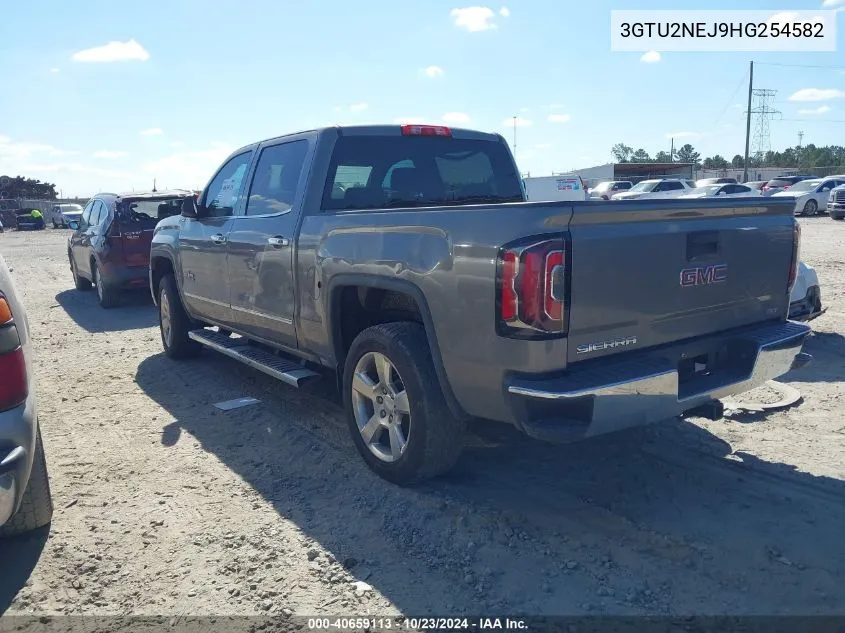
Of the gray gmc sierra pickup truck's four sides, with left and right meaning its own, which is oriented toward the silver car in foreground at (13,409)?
left

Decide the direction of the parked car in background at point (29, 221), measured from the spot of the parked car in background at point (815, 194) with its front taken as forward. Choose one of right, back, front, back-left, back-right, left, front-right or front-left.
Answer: front-right

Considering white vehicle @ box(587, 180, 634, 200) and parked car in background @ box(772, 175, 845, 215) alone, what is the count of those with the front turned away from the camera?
0

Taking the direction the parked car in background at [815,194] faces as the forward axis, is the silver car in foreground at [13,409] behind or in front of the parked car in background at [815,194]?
in front

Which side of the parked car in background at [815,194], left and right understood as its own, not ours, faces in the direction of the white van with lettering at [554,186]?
front

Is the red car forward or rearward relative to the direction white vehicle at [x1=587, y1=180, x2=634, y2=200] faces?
forward

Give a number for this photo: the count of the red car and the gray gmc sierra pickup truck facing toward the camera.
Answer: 0

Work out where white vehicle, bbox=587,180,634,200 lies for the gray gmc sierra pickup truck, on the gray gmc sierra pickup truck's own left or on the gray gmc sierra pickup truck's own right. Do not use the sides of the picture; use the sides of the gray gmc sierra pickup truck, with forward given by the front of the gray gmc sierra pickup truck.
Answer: on the gray gmc sierra pickup truck's own right

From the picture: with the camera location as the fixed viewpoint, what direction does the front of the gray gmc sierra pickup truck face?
facing away from the viewer and to the left of the viewer

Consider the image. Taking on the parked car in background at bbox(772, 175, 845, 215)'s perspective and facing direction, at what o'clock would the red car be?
The red car is roughly at 11 o'clock from the parked car in background.

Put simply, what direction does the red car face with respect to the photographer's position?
facing away from the viewer and to the left of the viewer
